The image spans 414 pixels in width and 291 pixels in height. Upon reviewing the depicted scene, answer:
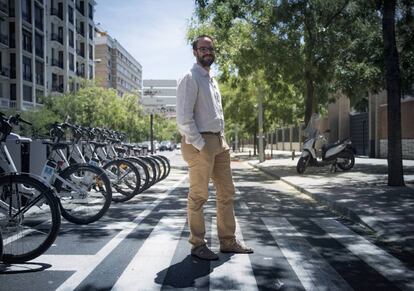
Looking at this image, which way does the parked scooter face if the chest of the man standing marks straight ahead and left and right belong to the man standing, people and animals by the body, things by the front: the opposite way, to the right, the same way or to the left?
to the right

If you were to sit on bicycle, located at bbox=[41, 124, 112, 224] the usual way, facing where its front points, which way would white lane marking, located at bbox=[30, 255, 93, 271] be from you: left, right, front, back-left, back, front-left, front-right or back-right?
back-left

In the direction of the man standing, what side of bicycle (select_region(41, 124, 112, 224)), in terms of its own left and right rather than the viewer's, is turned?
back

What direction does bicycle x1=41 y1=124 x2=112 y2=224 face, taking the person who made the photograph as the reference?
facing away from the viewer and to the left of the viewer

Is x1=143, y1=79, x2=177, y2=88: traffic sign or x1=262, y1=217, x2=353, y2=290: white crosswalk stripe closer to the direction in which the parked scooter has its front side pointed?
the white crosswalk stripe

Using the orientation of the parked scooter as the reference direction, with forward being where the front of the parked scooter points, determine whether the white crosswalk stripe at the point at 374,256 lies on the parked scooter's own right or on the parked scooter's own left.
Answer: on the parked scooter's own left

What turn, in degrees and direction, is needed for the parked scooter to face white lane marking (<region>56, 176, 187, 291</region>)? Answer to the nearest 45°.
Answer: approximately 45° to its left

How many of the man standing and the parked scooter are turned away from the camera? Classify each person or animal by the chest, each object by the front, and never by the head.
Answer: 0
